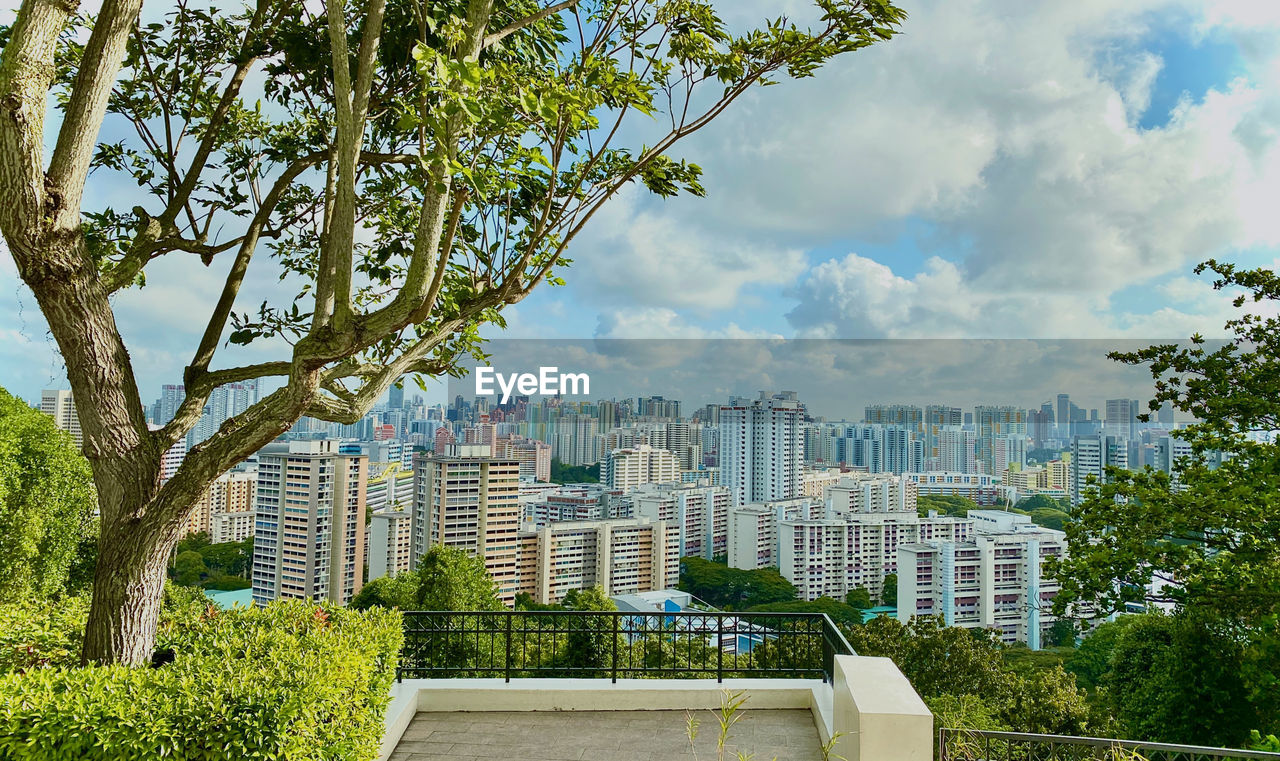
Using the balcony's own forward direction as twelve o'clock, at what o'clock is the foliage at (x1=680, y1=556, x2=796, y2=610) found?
The foliage is roughly at 12 o'clock from the balcony.

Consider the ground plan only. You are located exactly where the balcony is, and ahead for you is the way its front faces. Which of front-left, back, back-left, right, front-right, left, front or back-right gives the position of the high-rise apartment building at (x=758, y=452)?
front

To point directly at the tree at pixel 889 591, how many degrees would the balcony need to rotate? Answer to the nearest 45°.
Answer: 0° — it already faces it

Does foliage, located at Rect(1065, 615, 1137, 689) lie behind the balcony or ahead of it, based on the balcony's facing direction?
ahead

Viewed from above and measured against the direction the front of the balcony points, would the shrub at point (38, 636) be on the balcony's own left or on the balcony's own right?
on the balcony's own left

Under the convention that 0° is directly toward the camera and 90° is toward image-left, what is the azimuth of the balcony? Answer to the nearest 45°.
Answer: approximately 180°

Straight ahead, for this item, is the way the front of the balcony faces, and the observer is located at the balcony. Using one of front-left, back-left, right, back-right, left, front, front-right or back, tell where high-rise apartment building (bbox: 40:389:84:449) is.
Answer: front-left

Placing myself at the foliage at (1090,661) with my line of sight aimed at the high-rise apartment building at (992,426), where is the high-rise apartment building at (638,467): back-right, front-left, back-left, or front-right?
front-left

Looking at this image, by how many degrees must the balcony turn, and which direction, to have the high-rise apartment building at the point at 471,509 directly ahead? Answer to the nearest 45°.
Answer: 0° — it already faces it

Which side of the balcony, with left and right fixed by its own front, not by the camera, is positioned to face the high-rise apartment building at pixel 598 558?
front

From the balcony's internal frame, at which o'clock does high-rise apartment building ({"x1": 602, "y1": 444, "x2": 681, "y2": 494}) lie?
The high-rise apartment building is roughly at 12 o'clock from the balcony.

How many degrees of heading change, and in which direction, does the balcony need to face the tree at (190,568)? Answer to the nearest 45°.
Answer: approximately 45° to its left

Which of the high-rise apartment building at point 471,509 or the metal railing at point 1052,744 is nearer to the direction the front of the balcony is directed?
the high-rise apartment building
